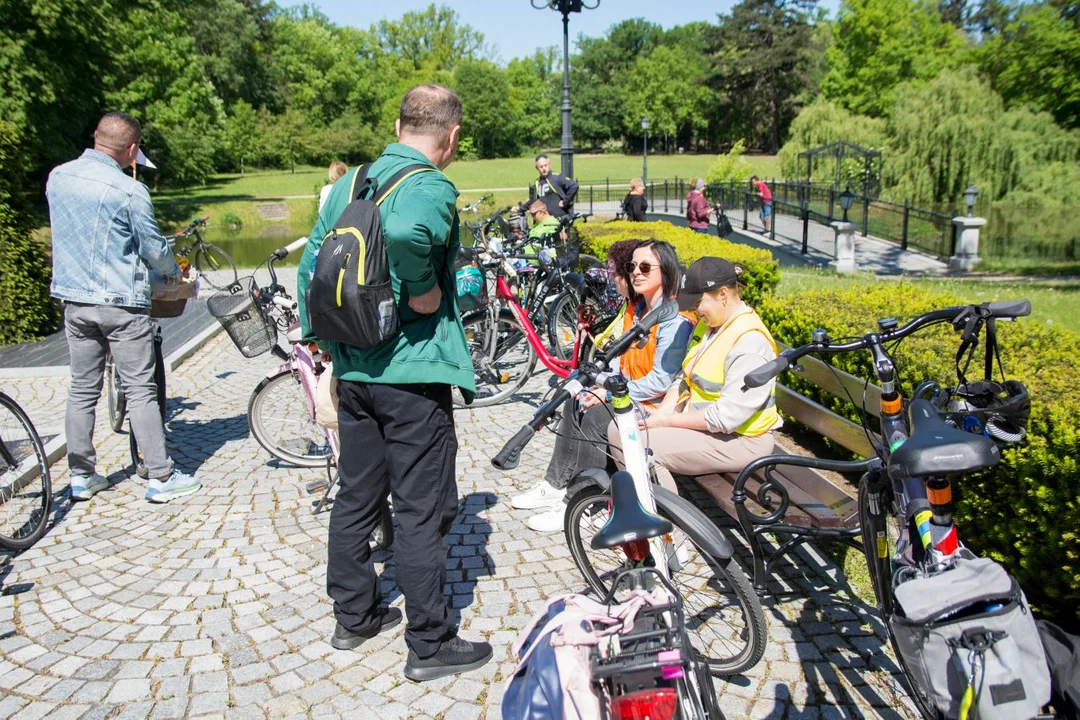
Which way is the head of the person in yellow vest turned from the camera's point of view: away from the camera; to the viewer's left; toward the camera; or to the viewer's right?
to the viewer's left

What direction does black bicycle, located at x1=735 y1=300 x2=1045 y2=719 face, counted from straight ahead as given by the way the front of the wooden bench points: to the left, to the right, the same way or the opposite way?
to the right

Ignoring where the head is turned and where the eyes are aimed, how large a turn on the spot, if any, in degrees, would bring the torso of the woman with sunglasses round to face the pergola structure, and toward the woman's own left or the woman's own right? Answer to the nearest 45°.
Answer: approximately 135° to the woman's own right

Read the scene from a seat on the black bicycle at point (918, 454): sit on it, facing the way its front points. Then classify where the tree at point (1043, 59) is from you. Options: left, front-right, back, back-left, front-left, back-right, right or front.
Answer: front-right

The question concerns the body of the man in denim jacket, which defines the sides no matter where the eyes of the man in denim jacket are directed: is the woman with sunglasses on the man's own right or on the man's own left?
on the man's own right

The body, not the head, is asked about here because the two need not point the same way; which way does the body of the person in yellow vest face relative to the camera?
to the viewer's left

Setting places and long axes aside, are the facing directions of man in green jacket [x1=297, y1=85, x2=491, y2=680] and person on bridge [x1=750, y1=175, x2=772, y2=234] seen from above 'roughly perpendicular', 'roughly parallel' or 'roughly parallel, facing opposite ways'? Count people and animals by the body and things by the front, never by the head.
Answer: roughly perpendicular

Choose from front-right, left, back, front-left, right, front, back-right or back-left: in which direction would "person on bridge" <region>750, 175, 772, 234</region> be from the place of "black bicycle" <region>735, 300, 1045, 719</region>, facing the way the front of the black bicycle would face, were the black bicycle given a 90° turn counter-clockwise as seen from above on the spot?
back-right

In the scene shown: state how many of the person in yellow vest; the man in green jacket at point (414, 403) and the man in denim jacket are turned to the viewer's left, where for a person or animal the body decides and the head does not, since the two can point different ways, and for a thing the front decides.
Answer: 1

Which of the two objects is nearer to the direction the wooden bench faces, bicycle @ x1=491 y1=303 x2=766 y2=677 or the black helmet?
the bicycle

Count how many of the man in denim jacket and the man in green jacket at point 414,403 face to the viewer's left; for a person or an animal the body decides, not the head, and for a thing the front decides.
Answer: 0

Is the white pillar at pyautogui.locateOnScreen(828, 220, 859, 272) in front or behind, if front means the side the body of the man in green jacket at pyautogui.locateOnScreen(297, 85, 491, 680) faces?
in front

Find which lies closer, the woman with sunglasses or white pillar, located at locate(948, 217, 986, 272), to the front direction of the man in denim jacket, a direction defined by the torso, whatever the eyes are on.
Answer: the white pillar
